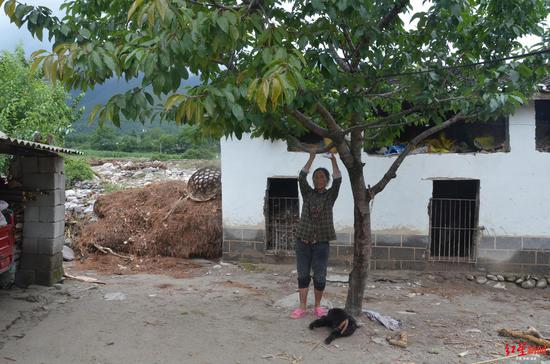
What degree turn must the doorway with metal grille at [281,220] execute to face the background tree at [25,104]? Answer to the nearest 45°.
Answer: approximately 90° to its right

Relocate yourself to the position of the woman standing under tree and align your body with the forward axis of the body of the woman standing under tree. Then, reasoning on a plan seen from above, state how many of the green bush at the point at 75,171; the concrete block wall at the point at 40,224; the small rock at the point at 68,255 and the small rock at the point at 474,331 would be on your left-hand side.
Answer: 1

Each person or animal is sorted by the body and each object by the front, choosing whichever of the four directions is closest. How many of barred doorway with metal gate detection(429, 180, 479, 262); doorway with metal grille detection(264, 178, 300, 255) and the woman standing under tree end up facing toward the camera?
3

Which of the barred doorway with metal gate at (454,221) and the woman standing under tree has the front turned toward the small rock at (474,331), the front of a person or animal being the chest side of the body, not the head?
the barred doorway with metal gate

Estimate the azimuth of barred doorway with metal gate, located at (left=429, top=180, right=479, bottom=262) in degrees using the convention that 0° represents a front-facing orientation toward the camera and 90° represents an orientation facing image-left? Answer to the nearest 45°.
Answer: approximately 0°

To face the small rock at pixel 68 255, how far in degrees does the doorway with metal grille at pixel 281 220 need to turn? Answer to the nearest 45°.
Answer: approximately 90° to its right

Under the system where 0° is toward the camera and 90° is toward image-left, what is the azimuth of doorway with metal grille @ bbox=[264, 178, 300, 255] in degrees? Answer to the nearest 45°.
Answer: approximately 0°

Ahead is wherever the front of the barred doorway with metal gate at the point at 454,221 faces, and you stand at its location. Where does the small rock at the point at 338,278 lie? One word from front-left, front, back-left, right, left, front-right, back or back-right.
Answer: front-right

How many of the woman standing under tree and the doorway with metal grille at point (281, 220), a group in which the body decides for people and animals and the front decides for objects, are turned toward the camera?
2

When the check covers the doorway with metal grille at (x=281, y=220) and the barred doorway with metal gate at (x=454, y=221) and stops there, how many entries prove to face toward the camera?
2
